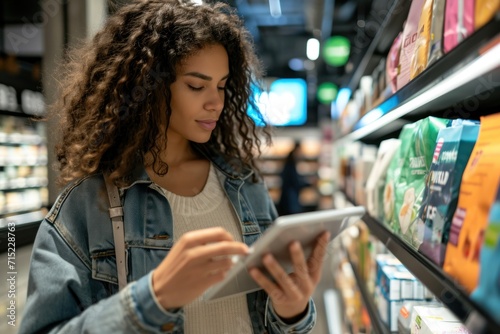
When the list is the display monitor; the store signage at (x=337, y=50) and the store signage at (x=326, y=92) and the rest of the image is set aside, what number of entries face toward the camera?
3

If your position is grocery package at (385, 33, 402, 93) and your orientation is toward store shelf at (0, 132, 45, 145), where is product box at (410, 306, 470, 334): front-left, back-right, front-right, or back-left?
back-left

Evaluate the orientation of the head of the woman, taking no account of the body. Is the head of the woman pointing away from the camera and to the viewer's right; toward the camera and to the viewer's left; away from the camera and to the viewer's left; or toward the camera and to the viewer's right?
toward the camera and to the viewer's right

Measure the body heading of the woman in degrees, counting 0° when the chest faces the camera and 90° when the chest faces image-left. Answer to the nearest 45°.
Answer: approximately 315°

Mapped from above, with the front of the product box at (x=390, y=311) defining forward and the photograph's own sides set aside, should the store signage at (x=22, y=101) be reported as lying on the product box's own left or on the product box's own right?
on the product box's own right

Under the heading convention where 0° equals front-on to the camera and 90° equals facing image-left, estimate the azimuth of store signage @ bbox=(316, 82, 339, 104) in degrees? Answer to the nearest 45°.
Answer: approximately 0°

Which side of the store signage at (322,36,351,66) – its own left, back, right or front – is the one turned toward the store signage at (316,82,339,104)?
back

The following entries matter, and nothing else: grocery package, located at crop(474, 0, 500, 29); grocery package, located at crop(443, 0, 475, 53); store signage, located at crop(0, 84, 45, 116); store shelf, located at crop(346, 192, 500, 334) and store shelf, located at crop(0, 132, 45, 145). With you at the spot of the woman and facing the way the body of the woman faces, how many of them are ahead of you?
3

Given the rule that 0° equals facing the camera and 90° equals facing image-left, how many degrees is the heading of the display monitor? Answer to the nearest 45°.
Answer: approximately 0°

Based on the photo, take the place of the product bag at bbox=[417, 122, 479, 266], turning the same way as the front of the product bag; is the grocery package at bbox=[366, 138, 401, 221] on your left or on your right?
on your right

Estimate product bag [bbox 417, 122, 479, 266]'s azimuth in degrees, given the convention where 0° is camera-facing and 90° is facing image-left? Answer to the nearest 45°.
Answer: approximately 45°

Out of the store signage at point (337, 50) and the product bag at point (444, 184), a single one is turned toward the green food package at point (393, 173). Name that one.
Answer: the store signage
